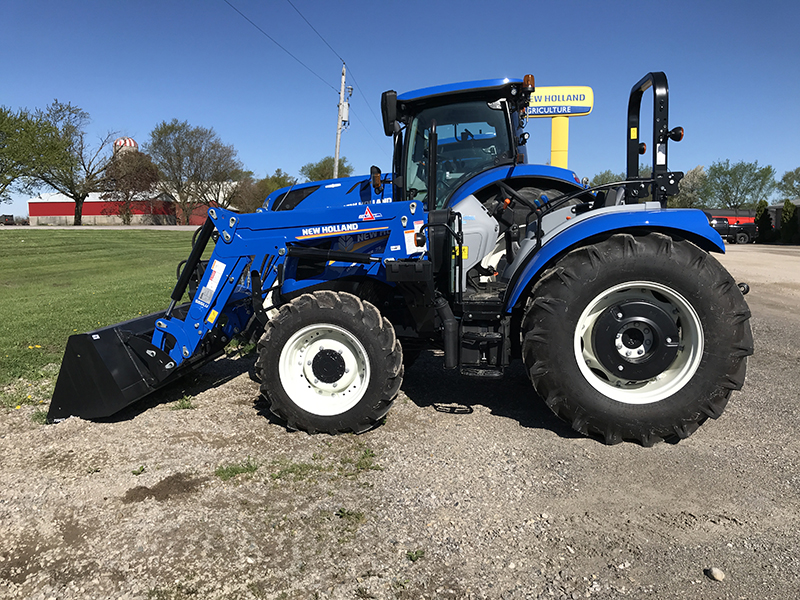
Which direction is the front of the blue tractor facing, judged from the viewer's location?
facing to the left of the viewer

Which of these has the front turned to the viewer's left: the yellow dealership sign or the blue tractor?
the blue tractor

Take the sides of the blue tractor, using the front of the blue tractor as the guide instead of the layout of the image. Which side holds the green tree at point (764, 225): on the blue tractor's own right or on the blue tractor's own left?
on the blue tractor's own right

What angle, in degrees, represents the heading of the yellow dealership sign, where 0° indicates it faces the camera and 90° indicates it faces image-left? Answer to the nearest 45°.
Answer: approximately 0°

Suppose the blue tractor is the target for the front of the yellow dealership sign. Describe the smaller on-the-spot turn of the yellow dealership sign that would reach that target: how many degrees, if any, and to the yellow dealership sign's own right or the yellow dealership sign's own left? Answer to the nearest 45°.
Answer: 0° — it already faces it

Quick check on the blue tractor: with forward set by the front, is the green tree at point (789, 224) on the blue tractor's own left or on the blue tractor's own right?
on the blue tractor's own right

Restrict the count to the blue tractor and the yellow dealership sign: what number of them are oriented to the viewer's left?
1

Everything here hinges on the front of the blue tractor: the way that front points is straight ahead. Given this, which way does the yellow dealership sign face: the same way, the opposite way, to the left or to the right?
to the left

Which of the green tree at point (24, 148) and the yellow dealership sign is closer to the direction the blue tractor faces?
the green tree
